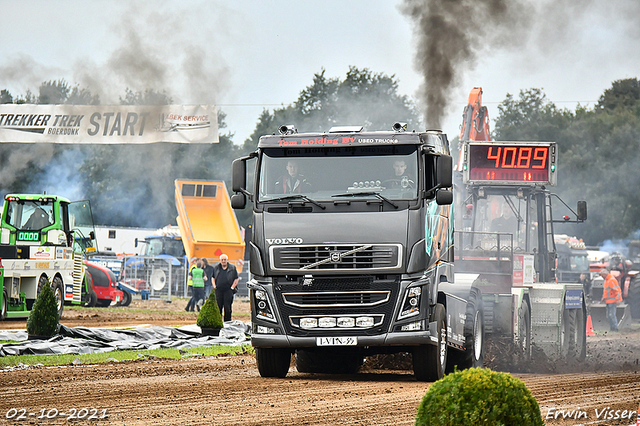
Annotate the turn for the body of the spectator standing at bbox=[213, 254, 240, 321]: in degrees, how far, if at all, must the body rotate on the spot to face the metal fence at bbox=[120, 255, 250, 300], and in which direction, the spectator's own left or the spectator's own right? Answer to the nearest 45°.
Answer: approximately 180°

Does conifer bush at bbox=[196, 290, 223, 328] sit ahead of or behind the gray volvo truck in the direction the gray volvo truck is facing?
behind

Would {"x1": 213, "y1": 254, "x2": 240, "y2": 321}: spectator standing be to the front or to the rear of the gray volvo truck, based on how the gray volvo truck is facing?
to the rear

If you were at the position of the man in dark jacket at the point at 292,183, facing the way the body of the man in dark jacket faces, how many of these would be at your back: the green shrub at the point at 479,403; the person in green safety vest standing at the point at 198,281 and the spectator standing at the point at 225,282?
2

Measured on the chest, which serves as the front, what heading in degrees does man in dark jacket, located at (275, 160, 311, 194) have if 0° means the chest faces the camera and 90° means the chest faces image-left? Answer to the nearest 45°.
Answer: approximately 0°

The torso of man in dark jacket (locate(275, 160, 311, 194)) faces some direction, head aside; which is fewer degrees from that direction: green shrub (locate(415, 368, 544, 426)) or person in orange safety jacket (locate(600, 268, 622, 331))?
the green shrub

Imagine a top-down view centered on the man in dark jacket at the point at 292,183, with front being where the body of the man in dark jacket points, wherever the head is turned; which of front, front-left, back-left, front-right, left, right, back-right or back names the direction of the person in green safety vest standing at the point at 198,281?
back
